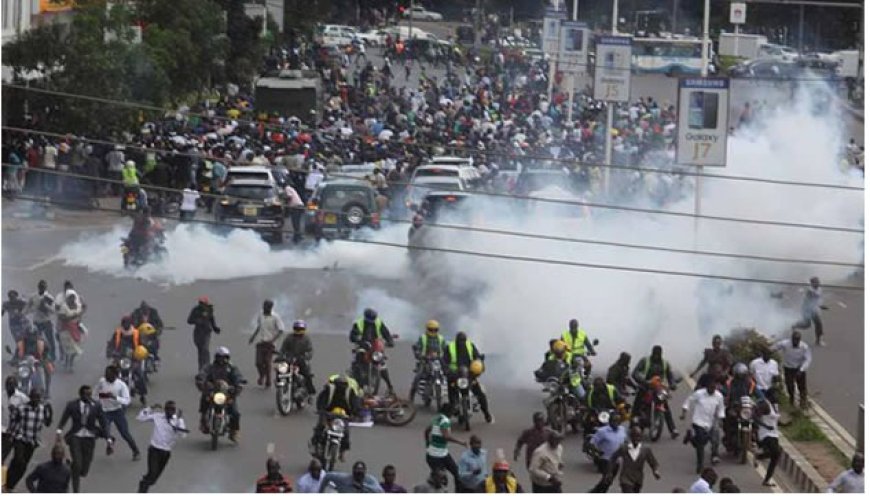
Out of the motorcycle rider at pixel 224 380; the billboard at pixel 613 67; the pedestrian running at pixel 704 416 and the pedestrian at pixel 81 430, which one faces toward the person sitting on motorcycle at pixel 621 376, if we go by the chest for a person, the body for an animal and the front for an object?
the billboard

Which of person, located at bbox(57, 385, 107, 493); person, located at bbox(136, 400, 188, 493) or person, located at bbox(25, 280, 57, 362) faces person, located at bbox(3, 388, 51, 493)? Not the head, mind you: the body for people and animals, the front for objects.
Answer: person, located at bbox(25, 280, 57, 362)

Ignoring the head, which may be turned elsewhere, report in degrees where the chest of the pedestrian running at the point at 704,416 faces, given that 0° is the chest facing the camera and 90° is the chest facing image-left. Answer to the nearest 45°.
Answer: approximately 0°

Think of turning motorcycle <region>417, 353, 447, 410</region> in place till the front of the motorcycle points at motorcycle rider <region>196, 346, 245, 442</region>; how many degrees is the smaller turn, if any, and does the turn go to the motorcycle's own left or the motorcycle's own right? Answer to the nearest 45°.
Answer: approximately 45° to the motorcycle's own right

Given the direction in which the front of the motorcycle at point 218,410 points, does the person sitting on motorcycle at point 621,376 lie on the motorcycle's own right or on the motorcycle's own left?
on the motorcycle's own left

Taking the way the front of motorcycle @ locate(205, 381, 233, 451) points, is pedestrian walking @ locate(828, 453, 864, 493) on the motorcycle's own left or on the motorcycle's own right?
on the motorcycle's own left

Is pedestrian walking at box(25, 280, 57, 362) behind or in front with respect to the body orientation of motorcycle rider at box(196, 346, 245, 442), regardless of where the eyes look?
behind

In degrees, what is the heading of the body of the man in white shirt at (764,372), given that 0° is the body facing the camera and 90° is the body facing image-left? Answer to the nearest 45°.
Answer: approximately 0°
